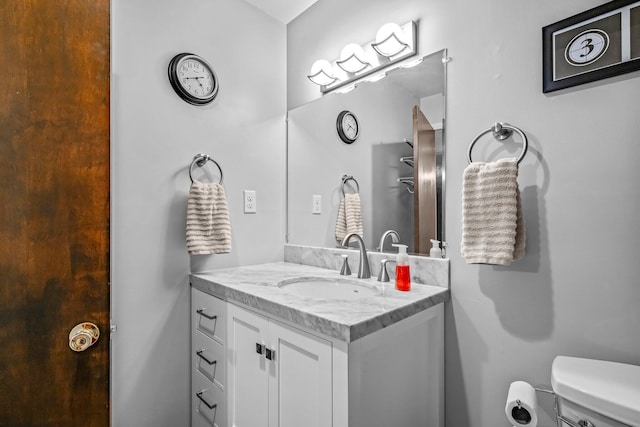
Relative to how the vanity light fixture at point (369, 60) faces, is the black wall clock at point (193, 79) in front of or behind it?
in front

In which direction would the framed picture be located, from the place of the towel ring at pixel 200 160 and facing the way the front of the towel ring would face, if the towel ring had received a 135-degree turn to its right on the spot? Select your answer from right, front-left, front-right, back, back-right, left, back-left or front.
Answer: back-left

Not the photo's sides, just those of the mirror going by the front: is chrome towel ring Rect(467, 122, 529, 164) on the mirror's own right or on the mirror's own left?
on the mirror's own left

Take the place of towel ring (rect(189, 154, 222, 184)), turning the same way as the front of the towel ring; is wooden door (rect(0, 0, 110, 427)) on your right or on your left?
on your right

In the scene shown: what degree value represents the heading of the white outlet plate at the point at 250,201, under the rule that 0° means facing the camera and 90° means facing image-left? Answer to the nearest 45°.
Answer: approximately 315°

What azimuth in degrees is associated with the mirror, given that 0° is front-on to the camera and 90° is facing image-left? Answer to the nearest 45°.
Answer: approximately 45°

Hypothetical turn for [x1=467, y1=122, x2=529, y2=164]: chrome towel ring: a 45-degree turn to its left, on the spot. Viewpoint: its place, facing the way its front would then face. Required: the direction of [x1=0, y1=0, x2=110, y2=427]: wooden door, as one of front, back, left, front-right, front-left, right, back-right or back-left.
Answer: front-right

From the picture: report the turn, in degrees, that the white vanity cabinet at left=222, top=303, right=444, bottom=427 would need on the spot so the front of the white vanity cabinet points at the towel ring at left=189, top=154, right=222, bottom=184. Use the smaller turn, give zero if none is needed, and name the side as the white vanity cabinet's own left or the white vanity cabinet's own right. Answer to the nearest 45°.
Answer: approximately 90° to the white vanity cabinet's own right

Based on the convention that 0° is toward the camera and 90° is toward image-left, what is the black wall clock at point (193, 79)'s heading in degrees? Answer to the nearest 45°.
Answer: approximately 315°

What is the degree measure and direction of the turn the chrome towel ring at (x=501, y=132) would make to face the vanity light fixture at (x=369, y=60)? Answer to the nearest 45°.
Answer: approximately 45° to its right

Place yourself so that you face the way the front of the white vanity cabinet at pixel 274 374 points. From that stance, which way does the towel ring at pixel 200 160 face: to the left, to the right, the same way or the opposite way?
to the left

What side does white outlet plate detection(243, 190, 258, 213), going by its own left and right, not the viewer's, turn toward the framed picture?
front
